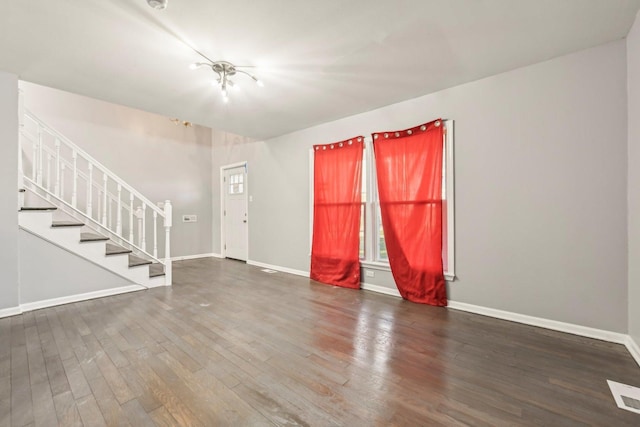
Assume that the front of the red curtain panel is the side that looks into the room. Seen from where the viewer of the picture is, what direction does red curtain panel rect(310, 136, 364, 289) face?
facing the viewer and to the left of the viewer

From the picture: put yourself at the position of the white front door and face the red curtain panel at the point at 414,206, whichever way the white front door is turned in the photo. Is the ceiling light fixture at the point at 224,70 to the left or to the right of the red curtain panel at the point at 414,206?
right

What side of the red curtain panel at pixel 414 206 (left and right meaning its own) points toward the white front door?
right

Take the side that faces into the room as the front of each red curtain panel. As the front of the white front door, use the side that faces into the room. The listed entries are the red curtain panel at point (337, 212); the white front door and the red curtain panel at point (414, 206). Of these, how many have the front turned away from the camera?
0

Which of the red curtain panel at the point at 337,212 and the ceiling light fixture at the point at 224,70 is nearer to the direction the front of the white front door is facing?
the ceiling light fixture

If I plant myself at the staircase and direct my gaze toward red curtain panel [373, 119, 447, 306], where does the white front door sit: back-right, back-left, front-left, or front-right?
front-left

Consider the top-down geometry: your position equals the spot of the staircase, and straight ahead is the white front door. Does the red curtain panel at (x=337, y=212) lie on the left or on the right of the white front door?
right

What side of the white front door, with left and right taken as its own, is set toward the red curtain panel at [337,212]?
left

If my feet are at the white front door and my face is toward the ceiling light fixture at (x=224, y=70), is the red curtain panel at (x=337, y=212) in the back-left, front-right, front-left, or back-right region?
front-left

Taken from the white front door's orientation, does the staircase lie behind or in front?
in front

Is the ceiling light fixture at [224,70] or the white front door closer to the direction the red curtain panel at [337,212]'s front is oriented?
the ceiling light fixture

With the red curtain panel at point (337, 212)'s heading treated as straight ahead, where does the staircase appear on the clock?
The staircase is roughly at 1 o'clock from the red curtain panel.

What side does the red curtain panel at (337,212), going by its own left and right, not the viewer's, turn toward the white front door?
right

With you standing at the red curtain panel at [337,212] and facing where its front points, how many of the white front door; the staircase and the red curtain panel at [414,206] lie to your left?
1

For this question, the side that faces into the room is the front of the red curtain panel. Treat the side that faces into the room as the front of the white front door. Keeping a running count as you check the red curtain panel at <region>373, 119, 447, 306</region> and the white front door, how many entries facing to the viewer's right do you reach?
0

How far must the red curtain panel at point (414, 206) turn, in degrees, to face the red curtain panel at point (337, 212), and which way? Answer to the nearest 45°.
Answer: approximately 45° to its right
